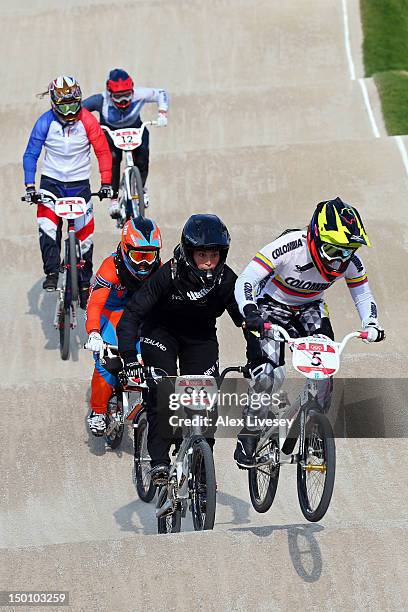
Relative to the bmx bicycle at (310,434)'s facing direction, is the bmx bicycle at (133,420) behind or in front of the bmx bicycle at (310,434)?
behind

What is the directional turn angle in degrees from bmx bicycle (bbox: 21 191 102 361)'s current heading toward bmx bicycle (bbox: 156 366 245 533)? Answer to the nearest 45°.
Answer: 0° — it already faces it

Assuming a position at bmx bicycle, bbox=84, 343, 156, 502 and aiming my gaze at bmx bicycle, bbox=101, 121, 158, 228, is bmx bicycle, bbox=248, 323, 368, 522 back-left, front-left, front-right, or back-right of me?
back-right

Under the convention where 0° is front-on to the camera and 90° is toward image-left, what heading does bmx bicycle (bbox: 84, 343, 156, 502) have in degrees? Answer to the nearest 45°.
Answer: approximately 315°

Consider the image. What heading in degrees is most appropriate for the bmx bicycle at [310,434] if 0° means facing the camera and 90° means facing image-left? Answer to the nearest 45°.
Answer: approximately 315°

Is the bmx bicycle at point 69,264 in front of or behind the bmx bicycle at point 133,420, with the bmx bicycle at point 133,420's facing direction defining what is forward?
behind

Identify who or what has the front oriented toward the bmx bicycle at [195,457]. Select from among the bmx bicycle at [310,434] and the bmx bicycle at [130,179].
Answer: the bmx bicycle at [130,179]

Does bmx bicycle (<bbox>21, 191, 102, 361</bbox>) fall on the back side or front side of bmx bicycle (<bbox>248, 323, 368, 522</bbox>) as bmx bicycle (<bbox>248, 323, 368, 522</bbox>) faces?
on the back side

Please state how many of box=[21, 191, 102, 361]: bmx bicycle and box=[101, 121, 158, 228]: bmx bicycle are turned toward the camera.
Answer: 2
